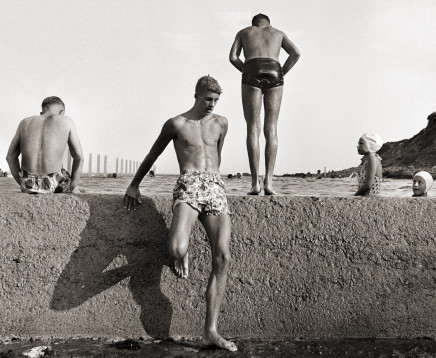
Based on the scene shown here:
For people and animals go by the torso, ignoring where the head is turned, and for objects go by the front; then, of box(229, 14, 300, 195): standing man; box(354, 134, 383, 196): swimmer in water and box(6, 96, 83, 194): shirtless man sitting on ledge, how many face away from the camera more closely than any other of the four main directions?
2

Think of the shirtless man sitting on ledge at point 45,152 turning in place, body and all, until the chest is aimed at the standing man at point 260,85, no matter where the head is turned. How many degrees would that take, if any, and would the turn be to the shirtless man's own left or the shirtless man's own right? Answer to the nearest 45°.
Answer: approximately 90° to the shirtless man's own right

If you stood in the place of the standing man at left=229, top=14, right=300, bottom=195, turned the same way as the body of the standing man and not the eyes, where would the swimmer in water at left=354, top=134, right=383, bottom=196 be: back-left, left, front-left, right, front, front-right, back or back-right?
right

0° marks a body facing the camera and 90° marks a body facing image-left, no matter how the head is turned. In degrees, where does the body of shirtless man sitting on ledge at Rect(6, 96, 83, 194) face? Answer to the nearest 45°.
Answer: approximately 180°

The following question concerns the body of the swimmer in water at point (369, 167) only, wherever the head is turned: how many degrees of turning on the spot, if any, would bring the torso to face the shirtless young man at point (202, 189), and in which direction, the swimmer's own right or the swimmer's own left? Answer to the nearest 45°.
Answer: approximately 45° to the swimmer's own left

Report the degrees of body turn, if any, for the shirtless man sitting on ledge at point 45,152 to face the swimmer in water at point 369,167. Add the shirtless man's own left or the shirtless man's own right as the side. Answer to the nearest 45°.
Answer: approximately 90° to the shirtless man's own right

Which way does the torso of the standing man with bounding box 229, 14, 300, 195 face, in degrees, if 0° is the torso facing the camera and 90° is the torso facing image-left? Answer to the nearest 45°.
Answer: approximately 180°

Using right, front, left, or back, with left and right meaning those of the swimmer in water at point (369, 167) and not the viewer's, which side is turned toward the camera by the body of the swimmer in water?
left

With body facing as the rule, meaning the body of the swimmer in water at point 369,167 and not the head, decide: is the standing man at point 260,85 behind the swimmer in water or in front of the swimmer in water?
in front

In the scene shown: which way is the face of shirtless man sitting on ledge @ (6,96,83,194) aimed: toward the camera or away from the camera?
away from the camera

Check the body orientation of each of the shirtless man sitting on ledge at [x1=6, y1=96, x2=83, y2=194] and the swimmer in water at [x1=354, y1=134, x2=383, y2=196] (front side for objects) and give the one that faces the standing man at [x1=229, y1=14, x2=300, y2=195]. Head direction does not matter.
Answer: the swimmer in water

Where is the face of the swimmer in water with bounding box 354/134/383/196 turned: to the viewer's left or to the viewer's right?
to the viewer's left

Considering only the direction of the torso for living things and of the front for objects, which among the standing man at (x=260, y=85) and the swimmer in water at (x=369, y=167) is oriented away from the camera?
the standing man
